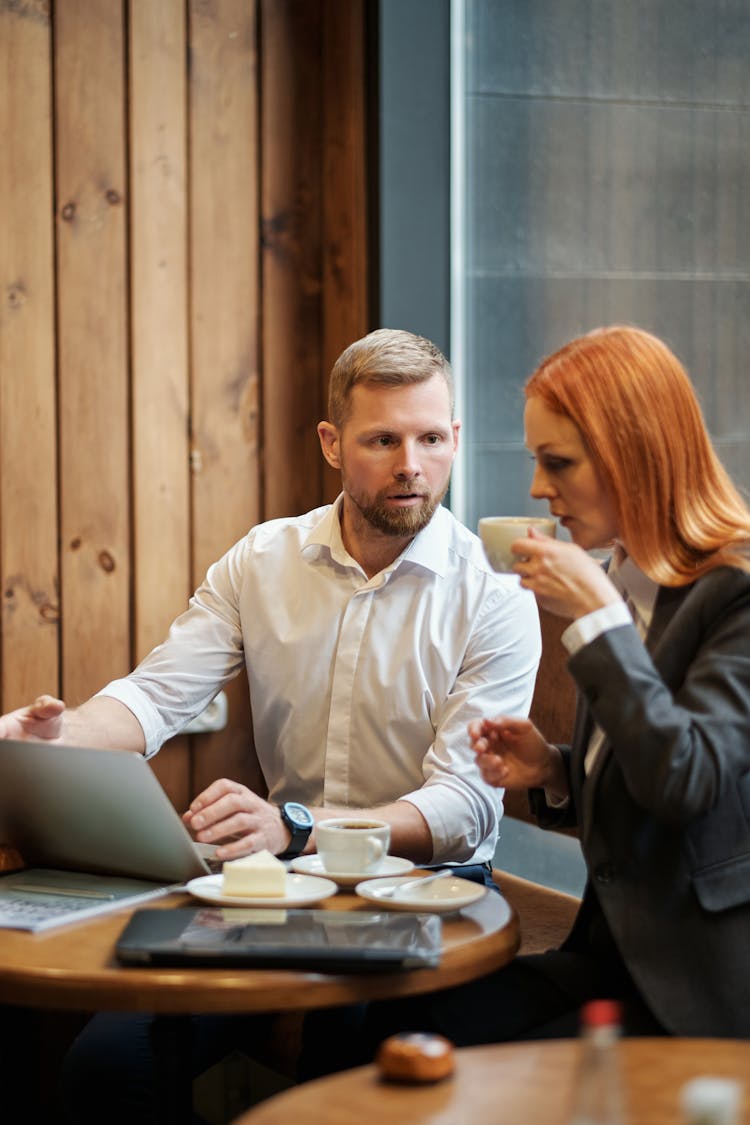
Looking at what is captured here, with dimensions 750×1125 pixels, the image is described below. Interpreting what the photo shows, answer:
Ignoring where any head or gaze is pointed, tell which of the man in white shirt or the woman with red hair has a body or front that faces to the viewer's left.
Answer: the woman with red hair

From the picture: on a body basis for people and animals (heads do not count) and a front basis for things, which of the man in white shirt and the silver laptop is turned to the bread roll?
the man in white shirt

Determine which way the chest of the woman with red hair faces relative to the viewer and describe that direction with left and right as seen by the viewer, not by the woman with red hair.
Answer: facing to the left of the viewer

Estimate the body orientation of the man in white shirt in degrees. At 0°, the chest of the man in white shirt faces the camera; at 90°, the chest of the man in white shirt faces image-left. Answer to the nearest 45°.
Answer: approximately 0°

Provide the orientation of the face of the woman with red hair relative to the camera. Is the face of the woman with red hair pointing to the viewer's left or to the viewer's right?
to the viewer's left

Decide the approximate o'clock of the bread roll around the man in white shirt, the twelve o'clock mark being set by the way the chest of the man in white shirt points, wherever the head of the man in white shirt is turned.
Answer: The bread roll is roughly at 12 o'clock from the man in white shirt.

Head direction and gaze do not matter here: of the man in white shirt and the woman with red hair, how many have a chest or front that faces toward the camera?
1

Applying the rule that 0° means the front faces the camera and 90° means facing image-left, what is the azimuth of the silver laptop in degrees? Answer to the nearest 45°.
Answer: approximately 225°

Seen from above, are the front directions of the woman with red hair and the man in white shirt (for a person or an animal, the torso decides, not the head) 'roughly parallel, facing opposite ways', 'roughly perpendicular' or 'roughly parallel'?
roughly perpendicular
